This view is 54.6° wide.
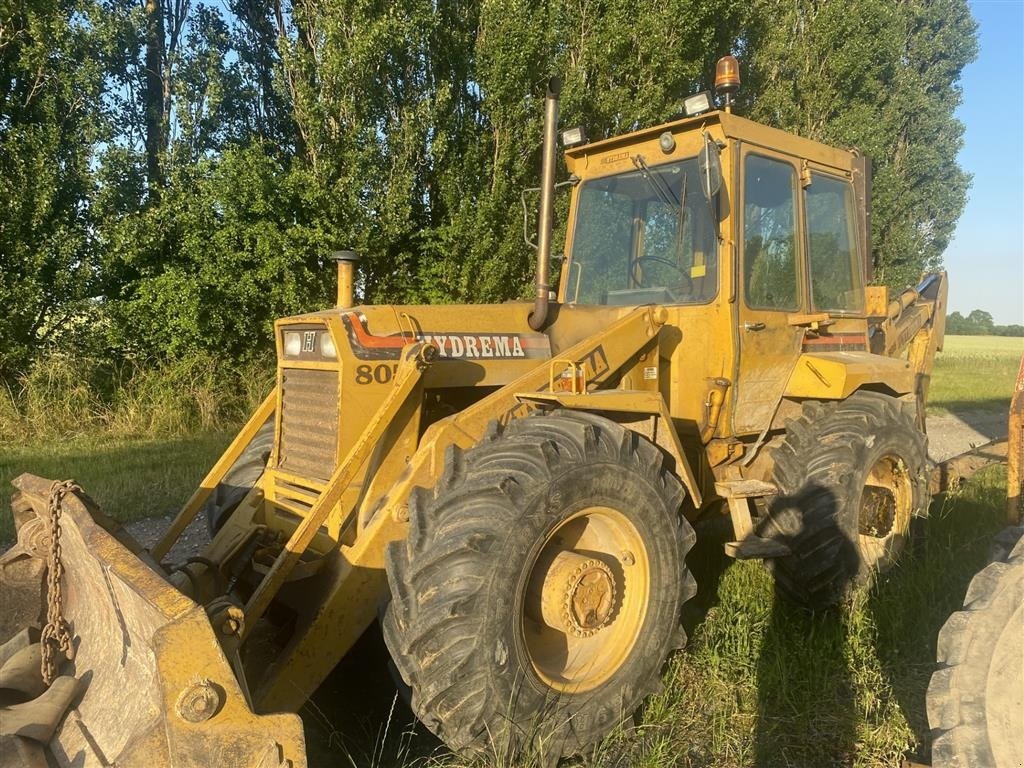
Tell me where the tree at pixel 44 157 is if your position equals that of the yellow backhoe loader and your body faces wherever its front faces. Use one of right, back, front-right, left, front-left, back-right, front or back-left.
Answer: right

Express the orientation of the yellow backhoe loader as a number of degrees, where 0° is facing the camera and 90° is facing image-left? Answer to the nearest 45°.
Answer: approximately 45°

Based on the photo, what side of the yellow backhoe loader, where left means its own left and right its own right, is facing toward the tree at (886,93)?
back
